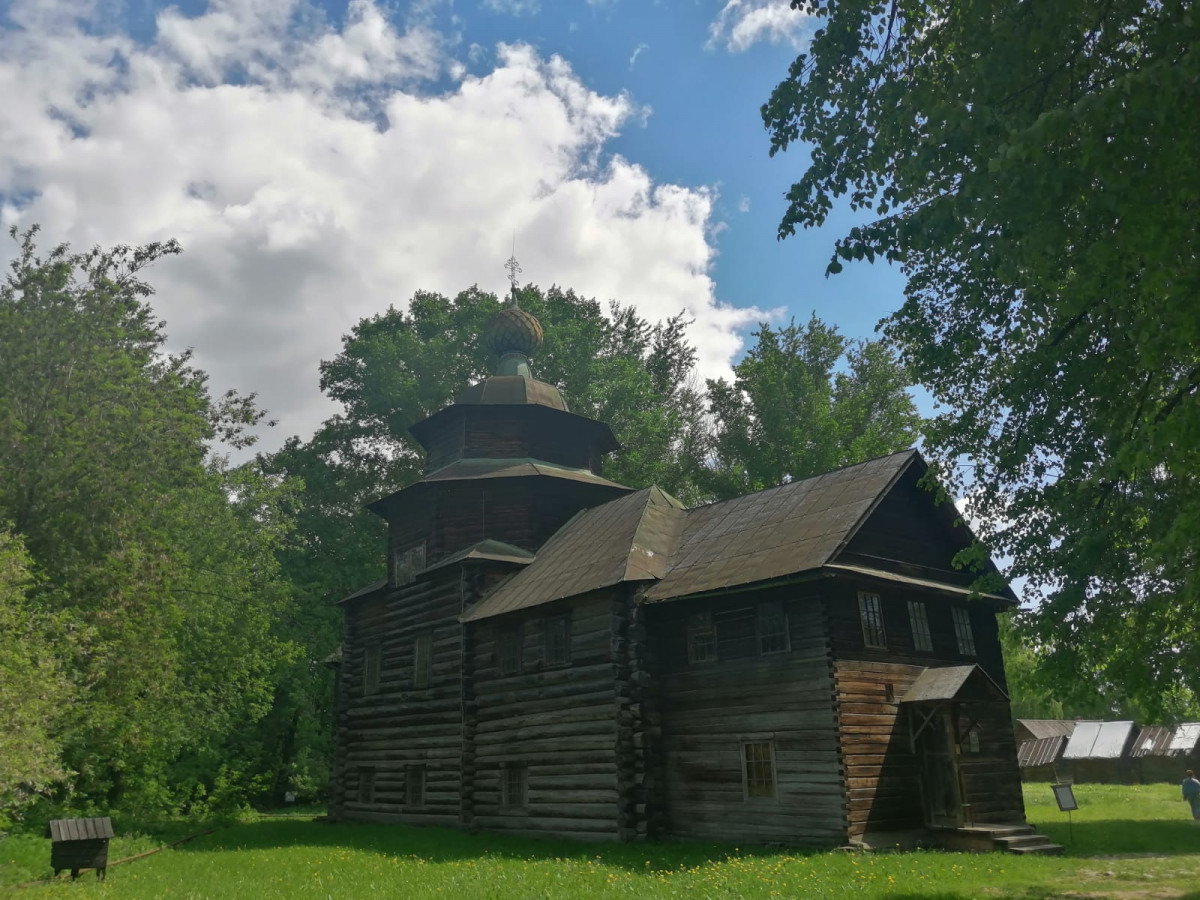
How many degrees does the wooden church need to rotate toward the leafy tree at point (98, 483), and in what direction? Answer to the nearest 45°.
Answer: approximately 135° to its right

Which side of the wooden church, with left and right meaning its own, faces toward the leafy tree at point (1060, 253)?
front

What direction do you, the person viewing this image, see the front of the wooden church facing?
facing the viewer and to the right of the viewer

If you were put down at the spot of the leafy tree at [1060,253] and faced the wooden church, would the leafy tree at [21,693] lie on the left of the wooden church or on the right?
left

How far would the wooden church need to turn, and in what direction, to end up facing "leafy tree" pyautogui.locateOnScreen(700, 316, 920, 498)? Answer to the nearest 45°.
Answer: approximately 135° to its left
